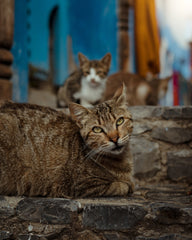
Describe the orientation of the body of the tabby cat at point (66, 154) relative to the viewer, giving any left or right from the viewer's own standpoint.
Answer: facing to the right of the viewer

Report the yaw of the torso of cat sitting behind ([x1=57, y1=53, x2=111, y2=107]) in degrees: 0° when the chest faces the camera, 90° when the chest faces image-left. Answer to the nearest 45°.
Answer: approximately 315°

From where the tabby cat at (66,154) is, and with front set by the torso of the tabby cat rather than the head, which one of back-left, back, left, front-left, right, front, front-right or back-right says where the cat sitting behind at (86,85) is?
left

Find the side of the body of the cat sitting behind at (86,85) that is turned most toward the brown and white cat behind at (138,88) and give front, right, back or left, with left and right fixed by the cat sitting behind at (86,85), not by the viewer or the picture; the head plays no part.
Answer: left

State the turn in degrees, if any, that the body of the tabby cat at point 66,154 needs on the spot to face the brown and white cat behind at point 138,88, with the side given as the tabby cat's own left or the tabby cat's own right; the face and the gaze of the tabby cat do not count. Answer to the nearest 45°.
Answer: approximately 45° to the tabby cat's own left
